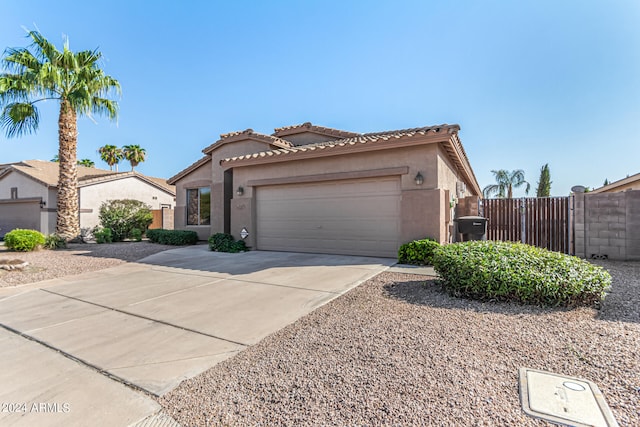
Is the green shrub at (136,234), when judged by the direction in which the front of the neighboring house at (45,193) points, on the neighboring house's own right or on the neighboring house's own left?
on the neighboring house's own left

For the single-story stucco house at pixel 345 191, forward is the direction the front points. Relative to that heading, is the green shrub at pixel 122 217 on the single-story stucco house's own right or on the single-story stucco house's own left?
on the single-story stucco house's own right

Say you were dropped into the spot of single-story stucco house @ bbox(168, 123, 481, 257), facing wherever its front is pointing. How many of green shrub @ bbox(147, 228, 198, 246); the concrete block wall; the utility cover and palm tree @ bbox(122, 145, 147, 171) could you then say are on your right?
2

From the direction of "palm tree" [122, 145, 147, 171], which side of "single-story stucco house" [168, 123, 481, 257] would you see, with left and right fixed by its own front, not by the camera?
right

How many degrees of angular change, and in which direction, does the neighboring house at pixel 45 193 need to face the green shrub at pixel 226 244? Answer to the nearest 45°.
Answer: approximately 90° to its left

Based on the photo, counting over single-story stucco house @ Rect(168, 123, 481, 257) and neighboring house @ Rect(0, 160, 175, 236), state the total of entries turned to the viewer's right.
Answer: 0

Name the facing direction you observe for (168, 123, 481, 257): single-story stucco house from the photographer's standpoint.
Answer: facing the viewer and to the left of the viewer

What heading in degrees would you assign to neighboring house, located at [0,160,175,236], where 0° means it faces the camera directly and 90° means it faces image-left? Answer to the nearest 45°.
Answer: approximately 45°

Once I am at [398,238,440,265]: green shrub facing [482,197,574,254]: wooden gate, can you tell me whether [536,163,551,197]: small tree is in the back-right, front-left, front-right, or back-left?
front-left

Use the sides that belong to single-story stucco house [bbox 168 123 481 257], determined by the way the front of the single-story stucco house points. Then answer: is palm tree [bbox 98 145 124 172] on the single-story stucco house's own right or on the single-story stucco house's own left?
on the single-story stucco house's own right

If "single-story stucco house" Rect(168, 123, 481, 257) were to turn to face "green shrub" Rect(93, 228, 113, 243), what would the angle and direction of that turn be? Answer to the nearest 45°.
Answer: approximately 90° to its right

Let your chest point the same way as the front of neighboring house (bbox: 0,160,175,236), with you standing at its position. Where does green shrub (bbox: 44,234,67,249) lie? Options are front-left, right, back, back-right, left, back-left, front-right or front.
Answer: front-left
